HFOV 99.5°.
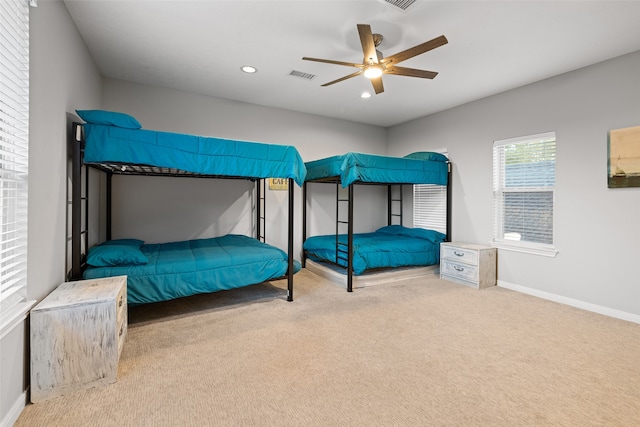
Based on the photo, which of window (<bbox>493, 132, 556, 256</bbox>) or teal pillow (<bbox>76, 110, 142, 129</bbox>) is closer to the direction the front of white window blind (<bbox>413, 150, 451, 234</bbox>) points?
the teal pillow

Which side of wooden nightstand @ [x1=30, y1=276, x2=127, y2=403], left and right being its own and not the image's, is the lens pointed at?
right

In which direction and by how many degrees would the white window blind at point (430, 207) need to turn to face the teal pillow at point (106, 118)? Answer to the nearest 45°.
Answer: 0° — it already faces it

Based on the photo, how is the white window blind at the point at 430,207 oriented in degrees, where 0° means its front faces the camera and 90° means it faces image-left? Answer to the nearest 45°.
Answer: approximately 45°

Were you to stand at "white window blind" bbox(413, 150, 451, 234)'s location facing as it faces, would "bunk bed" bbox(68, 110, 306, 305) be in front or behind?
in front

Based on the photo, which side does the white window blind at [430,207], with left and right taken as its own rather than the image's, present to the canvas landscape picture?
left

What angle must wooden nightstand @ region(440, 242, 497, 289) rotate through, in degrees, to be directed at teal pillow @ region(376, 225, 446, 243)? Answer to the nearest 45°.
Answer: approximately 90° to its right

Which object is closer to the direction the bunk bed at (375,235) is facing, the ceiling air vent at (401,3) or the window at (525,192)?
the ceiling air vent

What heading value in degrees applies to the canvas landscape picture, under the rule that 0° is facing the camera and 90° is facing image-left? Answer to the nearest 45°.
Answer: approximately 45°

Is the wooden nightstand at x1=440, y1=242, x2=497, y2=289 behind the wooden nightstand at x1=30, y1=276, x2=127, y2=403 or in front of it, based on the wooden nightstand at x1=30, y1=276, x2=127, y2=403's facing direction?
in front
